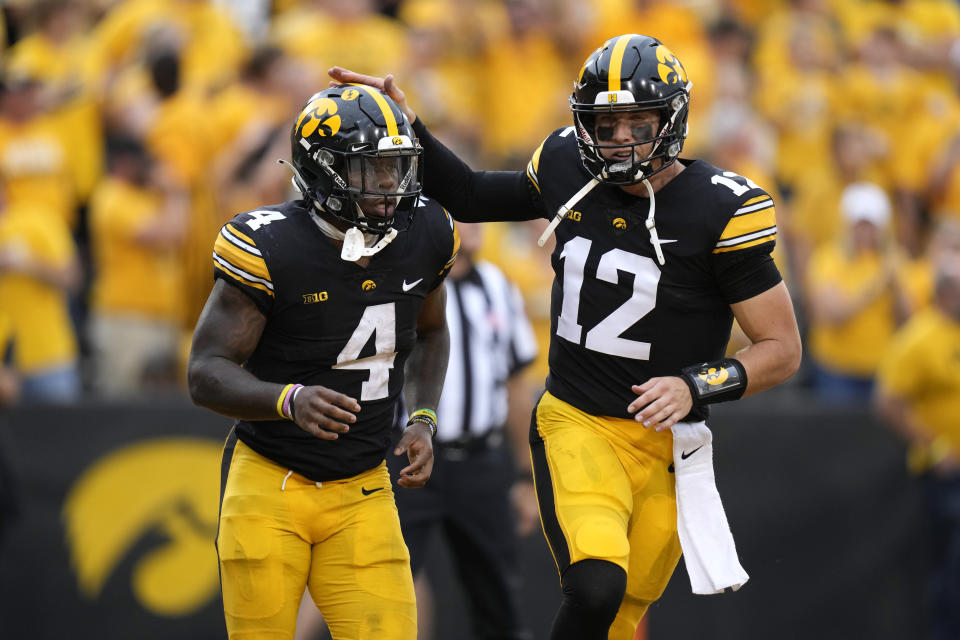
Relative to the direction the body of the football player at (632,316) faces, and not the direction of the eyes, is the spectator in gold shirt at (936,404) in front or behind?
behind

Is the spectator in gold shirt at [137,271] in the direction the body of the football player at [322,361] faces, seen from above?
no

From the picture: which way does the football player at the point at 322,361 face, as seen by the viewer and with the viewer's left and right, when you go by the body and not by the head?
facing the viewer and to the right of the viewer

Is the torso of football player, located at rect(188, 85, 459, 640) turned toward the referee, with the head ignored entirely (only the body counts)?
no

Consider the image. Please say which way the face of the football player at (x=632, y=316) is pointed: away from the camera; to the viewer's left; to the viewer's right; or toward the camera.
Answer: toward the camera

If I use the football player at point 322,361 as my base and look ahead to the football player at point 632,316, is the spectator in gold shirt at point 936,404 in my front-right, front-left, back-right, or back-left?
front-left

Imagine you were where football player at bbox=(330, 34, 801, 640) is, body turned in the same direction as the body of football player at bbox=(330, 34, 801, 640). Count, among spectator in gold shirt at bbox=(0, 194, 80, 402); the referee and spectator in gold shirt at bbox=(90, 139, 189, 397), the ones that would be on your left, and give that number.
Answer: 0

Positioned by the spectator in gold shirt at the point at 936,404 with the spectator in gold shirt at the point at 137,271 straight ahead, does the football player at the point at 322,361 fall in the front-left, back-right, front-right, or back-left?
front-left

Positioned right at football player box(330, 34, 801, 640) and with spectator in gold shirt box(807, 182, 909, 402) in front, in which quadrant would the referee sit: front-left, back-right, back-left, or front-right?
front-left

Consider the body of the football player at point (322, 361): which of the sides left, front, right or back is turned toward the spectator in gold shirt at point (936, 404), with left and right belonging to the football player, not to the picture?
back

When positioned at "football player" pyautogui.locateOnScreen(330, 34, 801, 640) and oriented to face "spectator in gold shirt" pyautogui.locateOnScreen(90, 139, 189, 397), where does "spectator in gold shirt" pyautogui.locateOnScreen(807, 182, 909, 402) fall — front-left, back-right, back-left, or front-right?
front-right

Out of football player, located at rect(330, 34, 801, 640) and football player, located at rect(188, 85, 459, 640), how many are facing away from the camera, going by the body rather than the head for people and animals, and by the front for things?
0

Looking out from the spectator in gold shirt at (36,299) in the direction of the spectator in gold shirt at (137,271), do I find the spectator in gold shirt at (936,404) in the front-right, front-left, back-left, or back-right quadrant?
front-right

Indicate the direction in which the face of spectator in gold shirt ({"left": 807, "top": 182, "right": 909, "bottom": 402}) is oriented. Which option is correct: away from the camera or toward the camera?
toward the camera

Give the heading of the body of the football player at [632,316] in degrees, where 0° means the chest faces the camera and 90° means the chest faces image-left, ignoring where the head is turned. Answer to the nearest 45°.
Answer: approximately 45°
